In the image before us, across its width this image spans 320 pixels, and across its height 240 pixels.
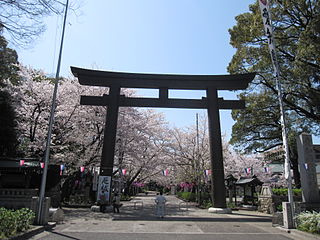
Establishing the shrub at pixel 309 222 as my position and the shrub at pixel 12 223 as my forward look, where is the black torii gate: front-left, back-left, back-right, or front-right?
front-right

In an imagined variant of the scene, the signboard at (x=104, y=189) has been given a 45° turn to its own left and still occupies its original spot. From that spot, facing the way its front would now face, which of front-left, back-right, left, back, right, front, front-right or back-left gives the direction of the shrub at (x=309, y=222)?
front

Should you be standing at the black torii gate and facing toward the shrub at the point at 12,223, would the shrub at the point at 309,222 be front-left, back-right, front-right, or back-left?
front-left

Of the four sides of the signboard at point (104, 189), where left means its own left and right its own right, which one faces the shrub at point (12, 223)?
front

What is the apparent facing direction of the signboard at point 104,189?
toward the camera
